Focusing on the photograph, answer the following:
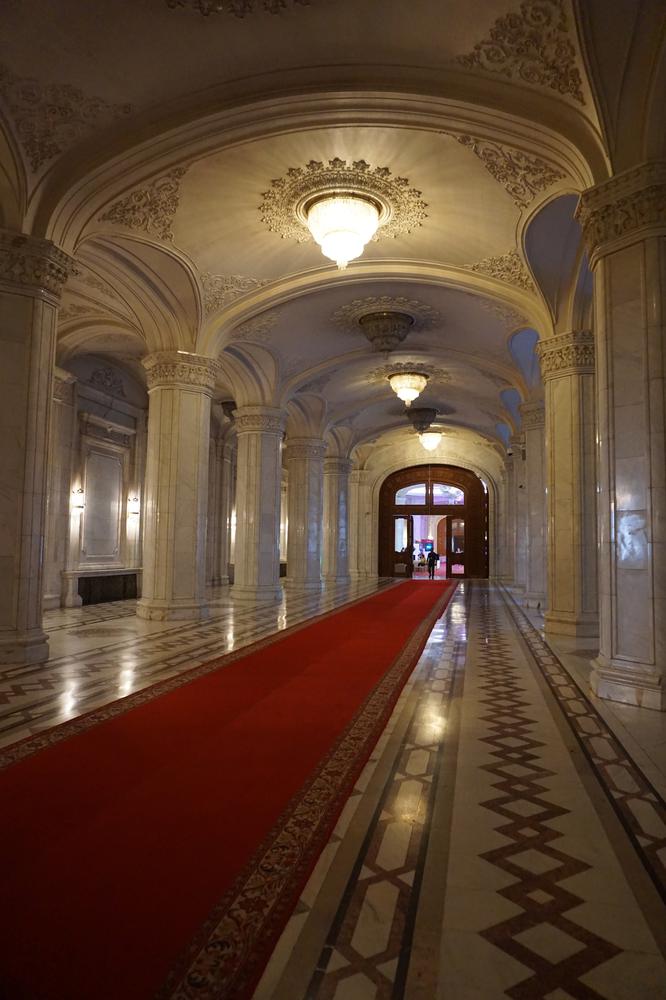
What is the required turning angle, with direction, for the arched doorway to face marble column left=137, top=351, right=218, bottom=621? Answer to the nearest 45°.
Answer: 0° — it already faces it

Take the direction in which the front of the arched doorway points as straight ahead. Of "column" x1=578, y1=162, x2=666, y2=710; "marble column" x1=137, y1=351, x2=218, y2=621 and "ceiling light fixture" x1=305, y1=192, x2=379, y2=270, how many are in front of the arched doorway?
3

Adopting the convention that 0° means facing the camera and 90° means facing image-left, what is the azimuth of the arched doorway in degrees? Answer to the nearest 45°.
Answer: approximately 0°

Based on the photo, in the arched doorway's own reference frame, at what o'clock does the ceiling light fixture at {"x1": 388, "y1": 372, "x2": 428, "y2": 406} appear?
The ceiling light fixture is roughly at 12 o'clock from the arched doorway.

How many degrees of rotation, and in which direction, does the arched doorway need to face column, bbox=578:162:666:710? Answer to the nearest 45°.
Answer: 0° — it already faces it

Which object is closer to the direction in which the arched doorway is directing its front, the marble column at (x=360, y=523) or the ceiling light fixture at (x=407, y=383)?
the ceiling light fixture

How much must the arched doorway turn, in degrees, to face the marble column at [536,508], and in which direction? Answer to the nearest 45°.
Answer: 0° — it already faces it

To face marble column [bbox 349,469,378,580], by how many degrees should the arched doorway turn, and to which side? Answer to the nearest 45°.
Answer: approximately 90° to its right
